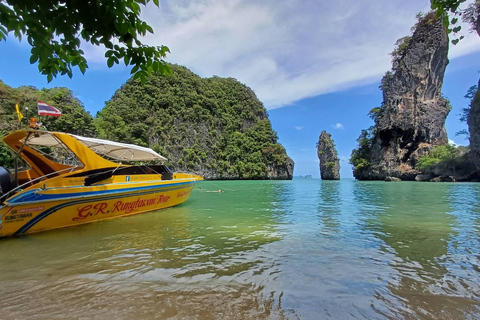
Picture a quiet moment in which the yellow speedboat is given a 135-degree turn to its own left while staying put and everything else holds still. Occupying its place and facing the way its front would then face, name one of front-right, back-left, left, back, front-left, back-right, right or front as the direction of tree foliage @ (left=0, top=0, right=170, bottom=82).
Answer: left

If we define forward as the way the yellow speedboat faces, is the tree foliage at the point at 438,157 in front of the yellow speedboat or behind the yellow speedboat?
in front

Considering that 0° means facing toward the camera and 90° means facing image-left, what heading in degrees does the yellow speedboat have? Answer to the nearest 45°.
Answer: approximately 225°
